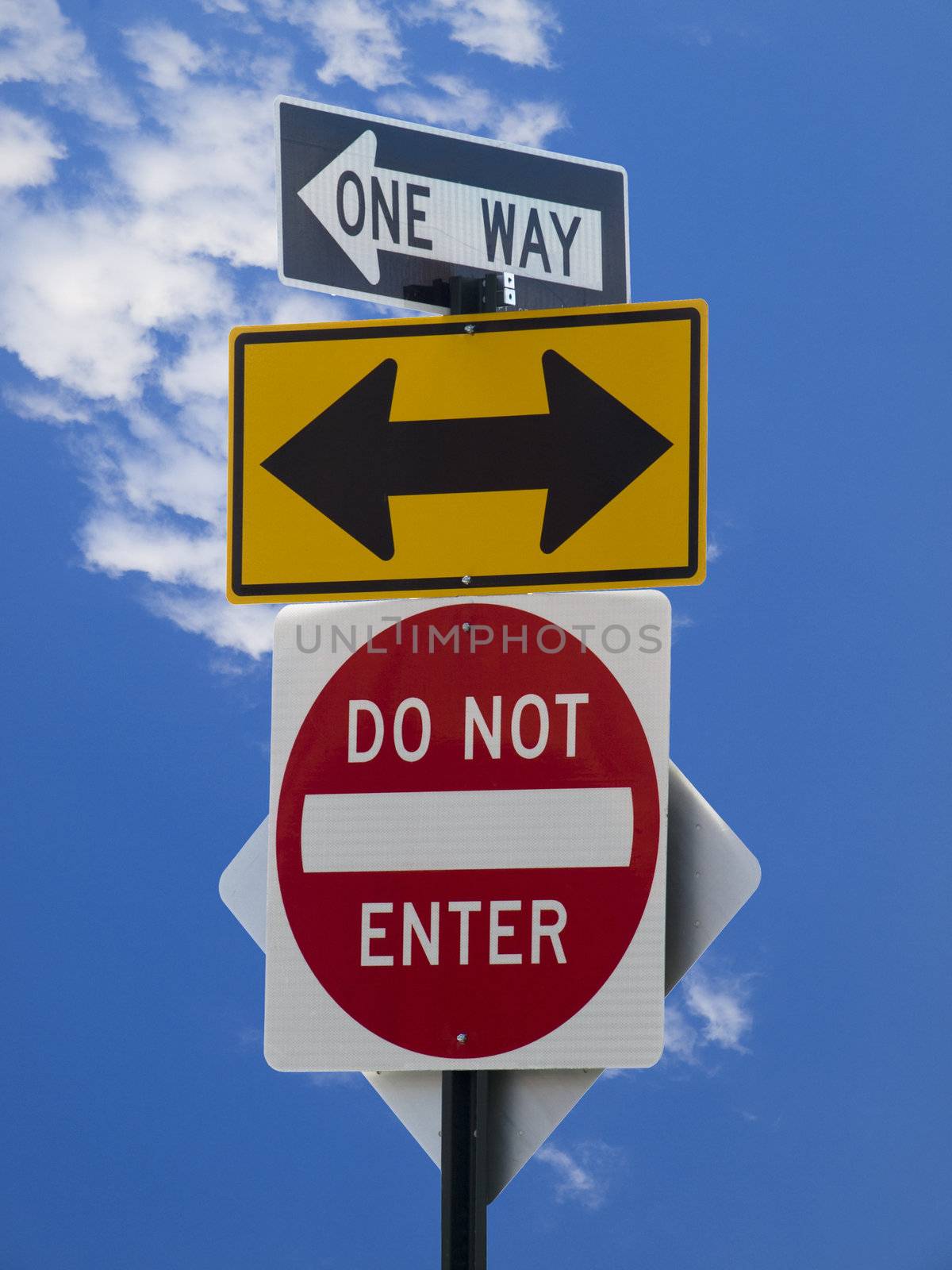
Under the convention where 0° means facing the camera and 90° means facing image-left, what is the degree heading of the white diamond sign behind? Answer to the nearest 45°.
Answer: approximately 180°
